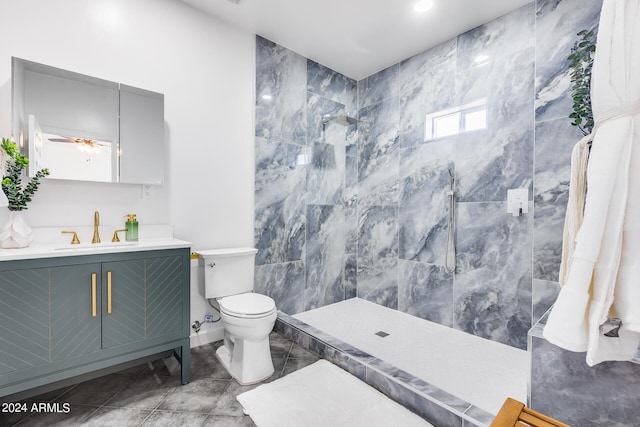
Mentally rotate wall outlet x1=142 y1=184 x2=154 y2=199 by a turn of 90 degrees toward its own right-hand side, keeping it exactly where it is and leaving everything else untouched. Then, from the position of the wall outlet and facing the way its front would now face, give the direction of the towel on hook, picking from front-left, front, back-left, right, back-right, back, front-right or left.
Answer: back-left

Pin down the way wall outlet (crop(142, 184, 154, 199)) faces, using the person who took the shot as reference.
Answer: facing the viewer

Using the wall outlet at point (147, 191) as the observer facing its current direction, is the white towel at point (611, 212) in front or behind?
in front

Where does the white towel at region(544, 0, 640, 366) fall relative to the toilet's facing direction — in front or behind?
in front

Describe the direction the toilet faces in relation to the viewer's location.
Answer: facing the viewer and to the right of the viewer

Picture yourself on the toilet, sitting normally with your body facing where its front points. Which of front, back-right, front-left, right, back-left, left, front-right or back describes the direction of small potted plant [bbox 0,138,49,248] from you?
back-right

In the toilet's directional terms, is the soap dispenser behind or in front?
behind

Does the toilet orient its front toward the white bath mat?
yes

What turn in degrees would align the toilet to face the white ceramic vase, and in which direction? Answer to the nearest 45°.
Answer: approximately 135° to its right

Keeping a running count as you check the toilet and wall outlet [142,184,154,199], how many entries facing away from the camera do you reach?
0
